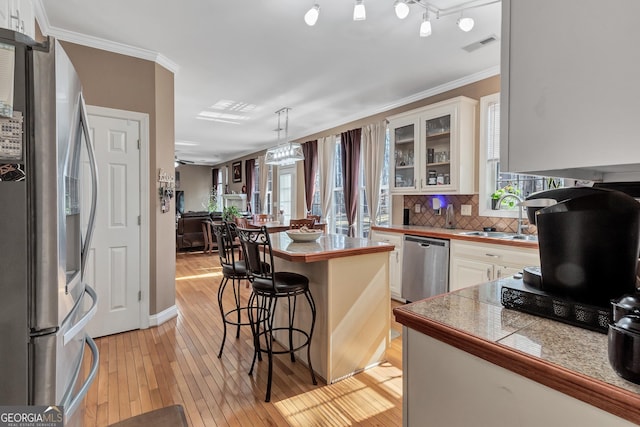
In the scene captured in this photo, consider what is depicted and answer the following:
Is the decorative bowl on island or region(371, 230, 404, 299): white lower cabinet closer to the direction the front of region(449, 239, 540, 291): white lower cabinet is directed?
the decorative bowl on island

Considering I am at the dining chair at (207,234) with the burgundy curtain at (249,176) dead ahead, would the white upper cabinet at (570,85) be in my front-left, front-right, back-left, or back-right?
back-right

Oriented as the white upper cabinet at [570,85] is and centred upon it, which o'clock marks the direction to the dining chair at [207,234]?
The dining chair is roughly at 1 o'clock from the white upper cabinet.

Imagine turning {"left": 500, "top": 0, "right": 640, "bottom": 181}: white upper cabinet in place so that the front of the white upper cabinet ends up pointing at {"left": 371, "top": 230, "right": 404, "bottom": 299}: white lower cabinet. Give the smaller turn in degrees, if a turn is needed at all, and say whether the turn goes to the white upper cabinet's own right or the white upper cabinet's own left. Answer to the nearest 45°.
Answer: approximately 45° to the white upper cabinet's own right

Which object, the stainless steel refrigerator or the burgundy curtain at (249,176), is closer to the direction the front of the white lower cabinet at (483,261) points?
the stainless steel refrigerator

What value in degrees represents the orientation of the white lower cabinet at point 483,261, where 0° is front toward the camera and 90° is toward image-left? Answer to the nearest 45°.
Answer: approximately 45°

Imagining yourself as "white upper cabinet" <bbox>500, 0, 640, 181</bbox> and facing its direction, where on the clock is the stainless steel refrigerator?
The stainless steel refrigerator is roughly at 11 o'clock from the white upper cabinet.

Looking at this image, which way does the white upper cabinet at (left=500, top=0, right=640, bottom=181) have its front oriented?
to the viewer's left

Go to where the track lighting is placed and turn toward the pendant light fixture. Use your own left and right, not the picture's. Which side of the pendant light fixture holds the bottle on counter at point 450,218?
right

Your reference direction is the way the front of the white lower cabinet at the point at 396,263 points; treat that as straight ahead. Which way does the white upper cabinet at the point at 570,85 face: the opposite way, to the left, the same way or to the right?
to the right
